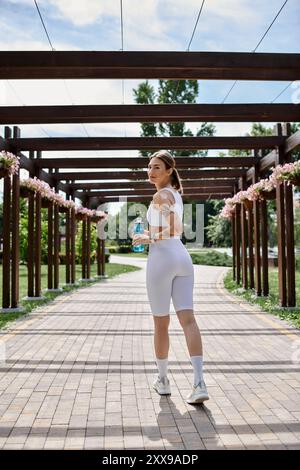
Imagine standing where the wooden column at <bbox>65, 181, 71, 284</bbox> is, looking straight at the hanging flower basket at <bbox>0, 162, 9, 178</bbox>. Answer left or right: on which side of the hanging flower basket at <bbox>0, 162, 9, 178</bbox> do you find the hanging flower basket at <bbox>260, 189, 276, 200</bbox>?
left

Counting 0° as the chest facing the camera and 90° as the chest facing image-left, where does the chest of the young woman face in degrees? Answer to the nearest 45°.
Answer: approximately 135°

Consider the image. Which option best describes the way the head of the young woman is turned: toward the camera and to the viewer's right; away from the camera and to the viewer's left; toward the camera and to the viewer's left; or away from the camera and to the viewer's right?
toward the camera and to the viewer's left

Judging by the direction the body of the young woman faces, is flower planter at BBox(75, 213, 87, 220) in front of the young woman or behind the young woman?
in front

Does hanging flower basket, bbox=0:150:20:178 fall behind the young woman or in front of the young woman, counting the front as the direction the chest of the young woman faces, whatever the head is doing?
in front
